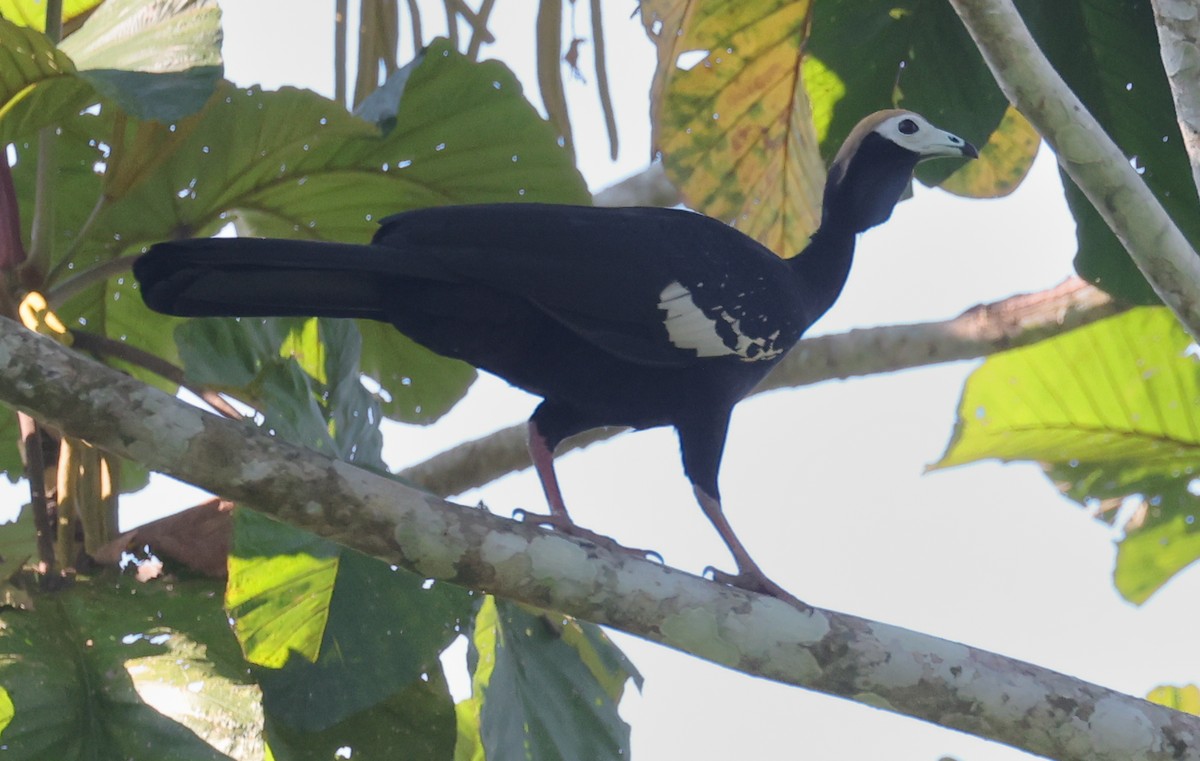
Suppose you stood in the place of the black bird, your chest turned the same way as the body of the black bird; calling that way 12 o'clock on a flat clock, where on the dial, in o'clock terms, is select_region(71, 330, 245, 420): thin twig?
The thin twig is roughly at 6 o'clock from the black bird.

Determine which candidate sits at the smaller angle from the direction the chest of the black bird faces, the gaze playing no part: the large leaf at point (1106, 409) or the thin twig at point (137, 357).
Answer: the large leaf

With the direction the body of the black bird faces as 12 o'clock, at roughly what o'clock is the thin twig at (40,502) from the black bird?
The thin twig is roughly at 6 o'clock from the black bird.

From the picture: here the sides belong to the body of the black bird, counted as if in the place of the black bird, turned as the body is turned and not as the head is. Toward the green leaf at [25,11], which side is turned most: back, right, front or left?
back

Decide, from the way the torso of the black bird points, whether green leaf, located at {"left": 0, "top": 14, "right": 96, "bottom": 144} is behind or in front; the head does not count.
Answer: behind

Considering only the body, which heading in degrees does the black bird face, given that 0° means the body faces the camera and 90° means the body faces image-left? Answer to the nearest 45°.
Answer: approximately 270°

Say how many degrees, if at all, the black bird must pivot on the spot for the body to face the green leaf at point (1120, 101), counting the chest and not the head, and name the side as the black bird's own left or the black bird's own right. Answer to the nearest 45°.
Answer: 0° — it already faces it

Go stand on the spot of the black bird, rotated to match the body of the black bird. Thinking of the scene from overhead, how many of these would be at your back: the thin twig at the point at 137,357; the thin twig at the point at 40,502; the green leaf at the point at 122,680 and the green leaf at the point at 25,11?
4

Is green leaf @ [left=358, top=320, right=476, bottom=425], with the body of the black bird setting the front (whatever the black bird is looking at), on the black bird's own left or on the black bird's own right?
on the black bird's own left

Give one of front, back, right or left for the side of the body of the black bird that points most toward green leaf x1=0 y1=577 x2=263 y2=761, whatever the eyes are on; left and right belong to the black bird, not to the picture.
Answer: back

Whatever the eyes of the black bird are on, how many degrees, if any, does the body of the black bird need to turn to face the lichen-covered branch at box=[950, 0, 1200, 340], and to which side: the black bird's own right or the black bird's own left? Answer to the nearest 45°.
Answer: approximately 45° to the black bird's own right
